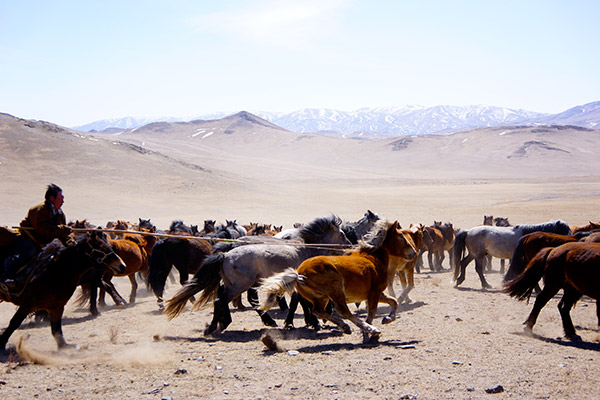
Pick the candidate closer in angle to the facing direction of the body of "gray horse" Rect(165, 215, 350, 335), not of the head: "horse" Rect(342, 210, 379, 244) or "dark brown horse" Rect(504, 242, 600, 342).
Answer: the dark brown horse

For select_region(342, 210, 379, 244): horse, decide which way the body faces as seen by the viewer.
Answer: to the viewer's right

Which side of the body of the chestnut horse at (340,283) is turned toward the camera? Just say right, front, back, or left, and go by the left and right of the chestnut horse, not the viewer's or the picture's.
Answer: right

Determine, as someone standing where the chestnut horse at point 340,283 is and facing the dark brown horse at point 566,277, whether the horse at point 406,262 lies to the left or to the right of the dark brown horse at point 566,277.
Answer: left

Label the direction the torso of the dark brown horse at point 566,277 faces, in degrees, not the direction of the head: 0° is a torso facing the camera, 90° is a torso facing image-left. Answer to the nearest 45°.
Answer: approximately 270°

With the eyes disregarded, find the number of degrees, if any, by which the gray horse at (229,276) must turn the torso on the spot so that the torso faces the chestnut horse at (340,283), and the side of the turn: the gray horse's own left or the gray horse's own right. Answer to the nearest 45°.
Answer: approximately 45° to the gray horse's own right

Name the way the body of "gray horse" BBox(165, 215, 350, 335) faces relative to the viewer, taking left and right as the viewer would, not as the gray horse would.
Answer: facing to the right of the viewer

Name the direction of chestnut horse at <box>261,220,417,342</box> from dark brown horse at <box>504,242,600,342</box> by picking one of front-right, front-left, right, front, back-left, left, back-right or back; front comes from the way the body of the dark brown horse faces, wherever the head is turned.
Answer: back-right

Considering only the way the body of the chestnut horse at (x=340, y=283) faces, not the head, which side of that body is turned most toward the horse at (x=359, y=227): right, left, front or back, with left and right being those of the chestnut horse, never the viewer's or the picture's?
left

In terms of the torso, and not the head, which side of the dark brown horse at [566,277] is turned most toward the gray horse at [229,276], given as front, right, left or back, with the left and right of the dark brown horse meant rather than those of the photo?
back
